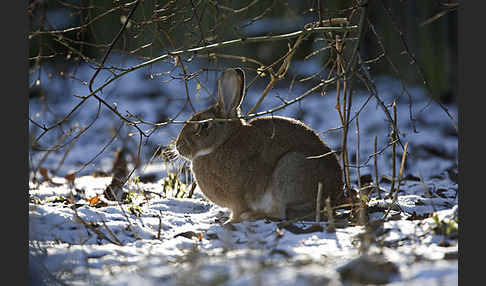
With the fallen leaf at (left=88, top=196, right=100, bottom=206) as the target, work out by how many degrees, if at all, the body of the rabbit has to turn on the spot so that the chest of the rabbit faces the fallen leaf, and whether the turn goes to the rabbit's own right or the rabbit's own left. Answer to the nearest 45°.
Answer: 0° — it already faces it

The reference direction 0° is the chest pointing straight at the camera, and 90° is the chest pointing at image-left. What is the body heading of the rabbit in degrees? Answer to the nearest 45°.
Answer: approximately 90°
